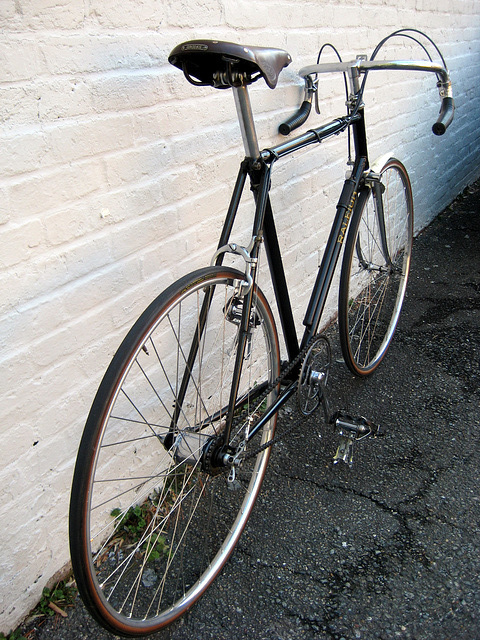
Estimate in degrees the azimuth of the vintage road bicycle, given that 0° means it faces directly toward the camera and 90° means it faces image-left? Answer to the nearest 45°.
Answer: approximately 225°
